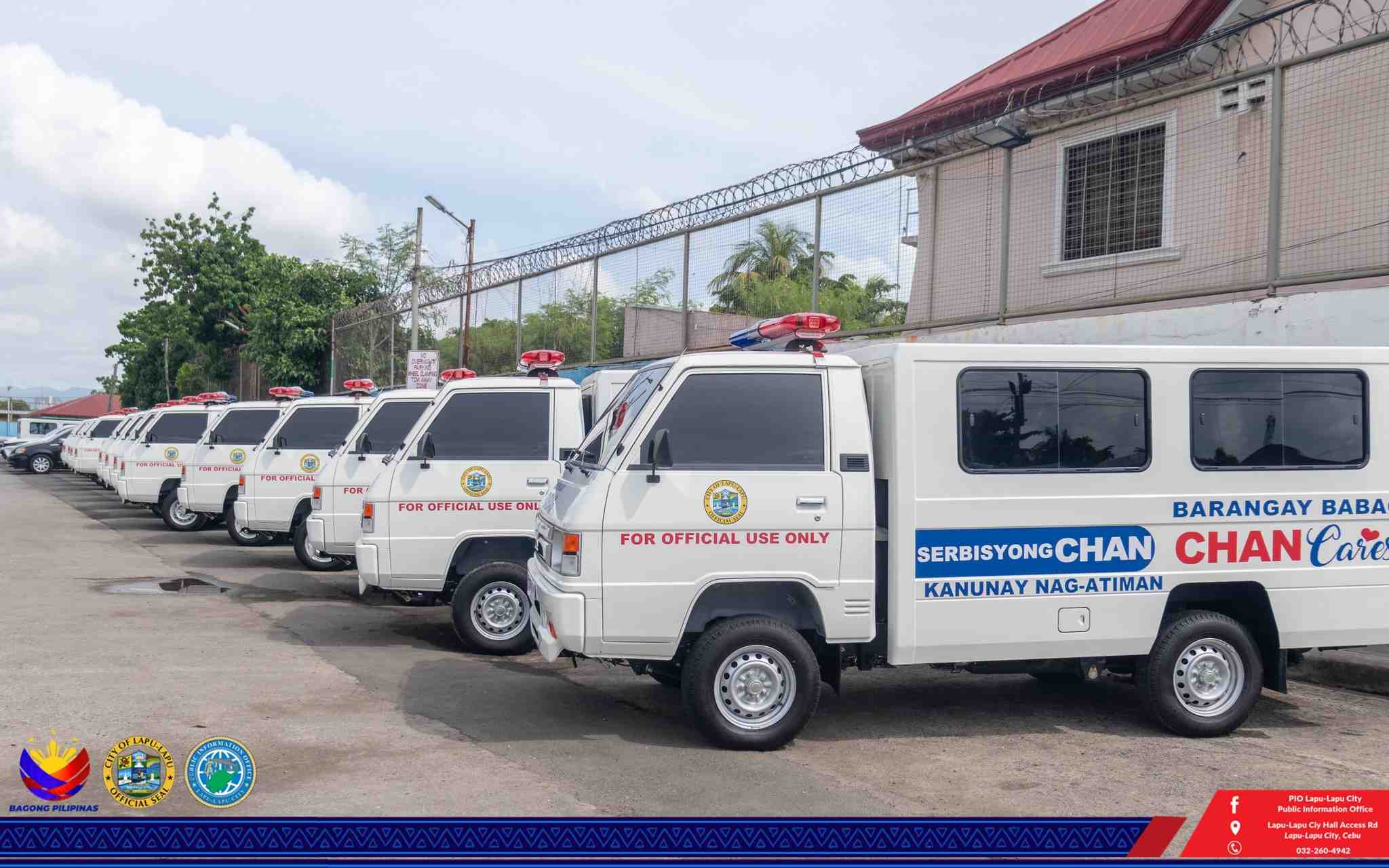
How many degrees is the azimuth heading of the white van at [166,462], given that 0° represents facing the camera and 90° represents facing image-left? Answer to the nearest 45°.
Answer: approximately 90°

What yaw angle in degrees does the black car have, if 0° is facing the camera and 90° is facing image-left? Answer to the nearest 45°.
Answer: approximately 90°

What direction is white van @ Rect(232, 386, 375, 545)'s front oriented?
to the viewer's left

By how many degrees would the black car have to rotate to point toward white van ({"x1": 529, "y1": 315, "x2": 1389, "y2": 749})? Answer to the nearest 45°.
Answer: approximately 90° to its left

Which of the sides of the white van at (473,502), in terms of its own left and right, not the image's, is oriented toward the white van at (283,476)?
right

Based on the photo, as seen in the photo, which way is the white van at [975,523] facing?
to the viewer's left

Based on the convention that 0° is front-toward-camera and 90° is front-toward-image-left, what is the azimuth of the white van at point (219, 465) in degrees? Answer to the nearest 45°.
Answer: approximately 90°

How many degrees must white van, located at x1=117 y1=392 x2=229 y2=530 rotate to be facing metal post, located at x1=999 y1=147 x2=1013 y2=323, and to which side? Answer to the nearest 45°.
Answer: approximately 135° to its left

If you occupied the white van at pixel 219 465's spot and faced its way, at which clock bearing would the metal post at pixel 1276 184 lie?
The metal post is roughly at 8 o'clock from the white van.

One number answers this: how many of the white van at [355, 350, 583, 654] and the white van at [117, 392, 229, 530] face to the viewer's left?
2

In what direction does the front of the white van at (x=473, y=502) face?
to the viewer's left
